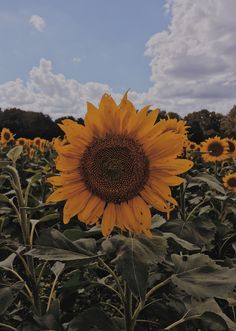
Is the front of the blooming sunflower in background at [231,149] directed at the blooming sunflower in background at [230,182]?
yes

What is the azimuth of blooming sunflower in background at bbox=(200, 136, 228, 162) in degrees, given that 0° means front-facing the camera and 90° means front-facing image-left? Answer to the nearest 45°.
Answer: approximately 0°

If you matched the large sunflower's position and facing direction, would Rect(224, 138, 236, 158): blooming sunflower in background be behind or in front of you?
behind

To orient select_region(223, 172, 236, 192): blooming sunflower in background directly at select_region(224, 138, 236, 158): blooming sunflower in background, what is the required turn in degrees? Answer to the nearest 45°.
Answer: approximately 180°

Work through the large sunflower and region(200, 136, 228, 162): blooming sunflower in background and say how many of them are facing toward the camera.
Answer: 2

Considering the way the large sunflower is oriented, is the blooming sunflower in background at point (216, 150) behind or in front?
behind

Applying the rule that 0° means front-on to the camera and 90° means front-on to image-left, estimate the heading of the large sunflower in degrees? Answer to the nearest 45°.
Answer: approximately 0°

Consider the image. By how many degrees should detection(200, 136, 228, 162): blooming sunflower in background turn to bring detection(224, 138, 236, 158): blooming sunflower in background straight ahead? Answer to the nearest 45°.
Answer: approximately 135° to its left
